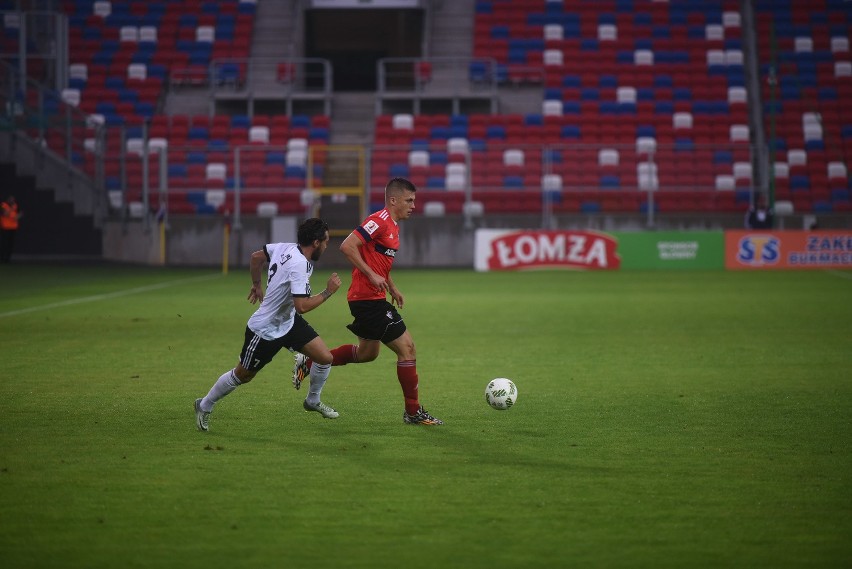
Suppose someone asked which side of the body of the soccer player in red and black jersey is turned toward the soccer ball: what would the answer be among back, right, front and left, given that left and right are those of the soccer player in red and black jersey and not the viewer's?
front

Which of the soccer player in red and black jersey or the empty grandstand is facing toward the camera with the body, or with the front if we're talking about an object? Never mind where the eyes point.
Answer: the empty grandstand

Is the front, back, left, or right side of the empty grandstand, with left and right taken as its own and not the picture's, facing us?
front

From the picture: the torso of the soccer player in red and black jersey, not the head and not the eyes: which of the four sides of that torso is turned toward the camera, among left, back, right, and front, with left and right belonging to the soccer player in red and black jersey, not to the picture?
right

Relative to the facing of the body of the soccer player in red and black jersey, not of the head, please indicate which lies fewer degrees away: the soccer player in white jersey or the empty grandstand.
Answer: the empty grandstand

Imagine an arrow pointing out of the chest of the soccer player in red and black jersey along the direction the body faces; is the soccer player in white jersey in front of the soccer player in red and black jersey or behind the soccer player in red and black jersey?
behind

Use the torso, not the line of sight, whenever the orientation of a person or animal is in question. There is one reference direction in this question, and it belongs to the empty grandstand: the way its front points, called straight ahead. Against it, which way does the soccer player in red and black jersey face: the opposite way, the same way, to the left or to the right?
to the left

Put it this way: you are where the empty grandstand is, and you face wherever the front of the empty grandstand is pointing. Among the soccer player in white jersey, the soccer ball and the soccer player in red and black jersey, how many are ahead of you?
3

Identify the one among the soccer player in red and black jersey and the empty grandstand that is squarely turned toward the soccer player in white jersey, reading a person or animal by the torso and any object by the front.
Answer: the empty grandstand

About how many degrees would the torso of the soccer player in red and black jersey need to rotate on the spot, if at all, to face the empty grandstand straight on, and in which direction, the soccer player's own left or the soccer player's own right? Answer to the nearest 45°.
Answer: approximately 90° to the soccer player's own left

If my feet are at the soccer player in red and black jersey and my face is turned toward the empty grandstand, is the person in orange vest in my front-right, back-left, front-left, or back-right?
front-left

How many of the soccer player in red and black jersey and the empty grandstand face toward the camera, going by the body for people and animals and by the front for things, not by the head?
1

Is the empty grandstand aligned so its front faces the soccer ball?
yes

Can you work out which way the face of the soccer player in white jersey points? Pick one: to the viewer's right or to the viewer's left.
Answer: to the viewer's right
